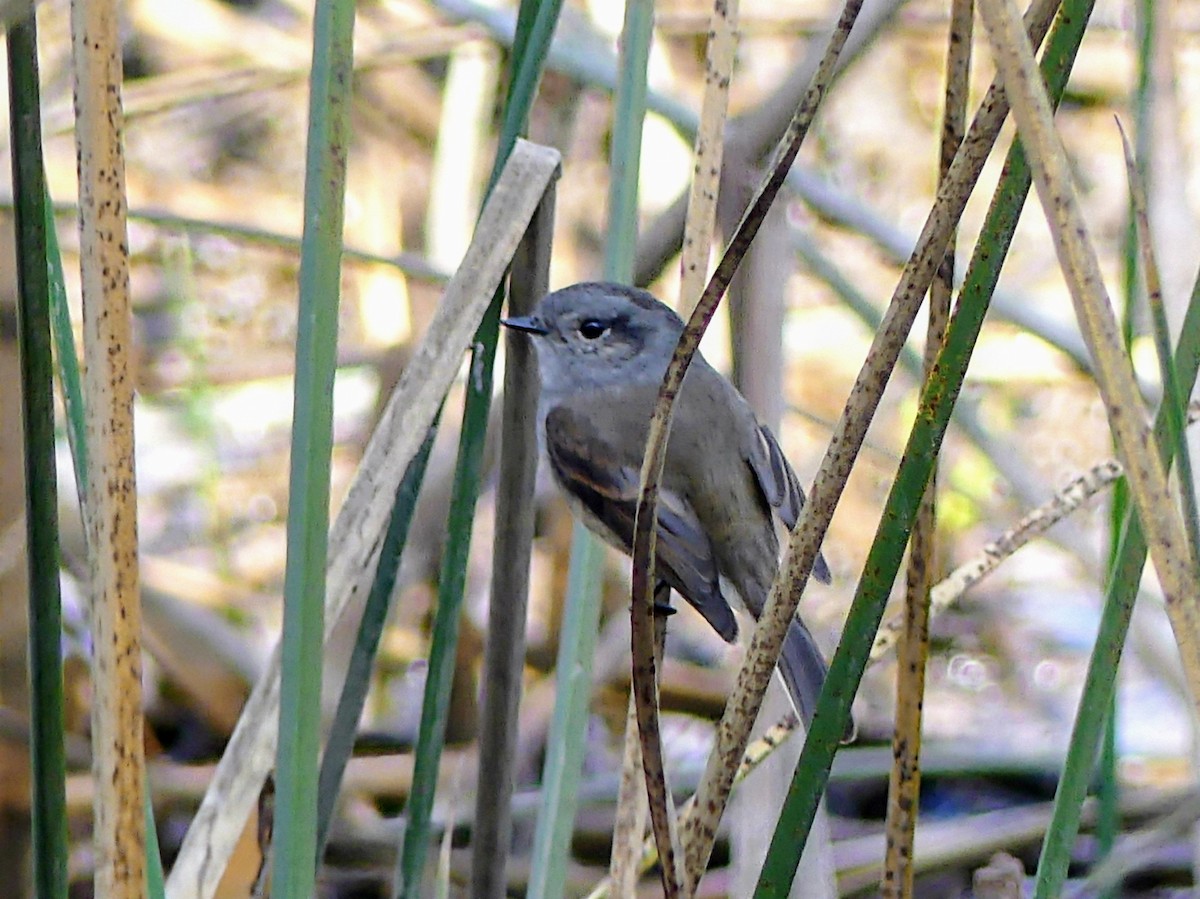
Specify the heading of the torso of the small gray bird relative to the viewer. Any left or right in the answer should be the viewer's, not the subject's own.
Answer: facing away from the viewer and to the left of the viewer

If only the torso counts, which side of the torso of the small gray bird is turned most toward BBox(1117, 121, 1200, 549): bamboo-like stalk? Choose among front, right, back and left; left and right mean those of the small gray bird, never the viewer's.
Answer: back

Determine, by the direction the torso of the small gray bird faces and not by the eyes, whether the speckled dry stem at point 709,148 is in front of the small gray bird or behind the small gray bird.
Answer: behind
